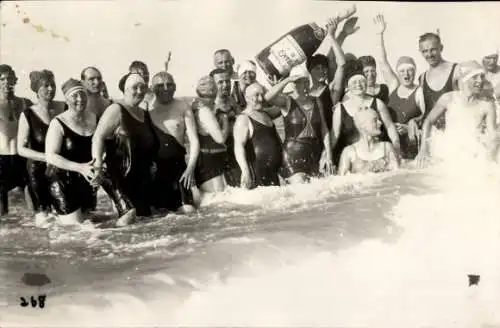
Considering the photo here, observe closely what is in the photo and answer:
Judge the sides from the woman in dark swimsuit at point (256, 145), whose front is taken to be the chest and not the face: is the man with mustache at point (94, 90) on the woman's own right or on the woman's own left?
on the woman's own right

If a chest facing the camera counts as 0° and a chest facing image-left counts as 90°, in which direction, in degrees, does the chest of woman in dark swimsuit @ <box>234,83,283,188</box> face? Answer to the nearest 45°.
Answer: approximately 315°

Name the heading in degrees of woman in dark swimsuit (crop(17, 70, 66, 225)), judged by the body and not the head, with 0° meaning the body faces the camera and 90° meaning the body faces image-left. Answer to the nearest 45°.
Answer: approximately 315°
